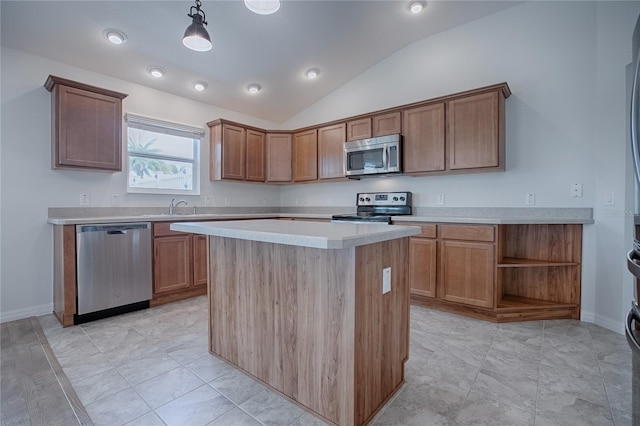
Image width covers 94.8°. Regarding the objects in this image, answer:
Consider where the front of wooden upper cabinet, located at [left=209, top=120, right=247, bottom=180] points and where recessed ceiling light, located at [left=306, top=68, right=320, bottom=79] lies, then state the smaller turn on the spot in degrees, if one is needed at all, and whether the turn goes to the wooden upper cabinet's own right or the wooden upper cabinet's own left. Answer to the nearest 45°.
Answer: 0° — it already faces it

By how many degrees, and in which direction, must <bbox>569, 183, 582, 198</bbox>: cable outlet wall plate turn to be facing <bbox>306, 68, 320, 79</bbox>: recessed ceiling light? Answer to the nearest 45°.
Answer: approximately 90° to its right

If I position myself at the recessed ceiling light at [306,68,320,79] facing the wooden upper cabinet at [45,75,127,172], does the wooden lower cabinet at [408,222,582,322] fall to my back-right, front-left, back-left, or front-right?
back-left

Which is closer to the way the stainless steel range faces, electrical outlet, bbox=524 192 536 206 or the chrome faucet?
the chrome faucet

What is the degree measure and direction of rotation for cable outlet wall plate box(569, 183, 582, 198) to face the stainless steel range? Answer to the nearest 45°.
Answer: approximately 90° to its right

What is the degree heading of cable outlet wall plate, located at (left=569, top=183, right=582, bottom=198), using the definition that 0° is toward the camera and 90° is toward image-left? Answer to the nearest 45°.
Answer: approximately 0°

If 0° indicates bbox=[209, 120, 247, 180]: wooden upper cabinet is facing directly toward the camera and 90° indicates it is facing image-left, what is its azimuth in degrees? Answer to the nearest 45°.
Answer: approximately 315°

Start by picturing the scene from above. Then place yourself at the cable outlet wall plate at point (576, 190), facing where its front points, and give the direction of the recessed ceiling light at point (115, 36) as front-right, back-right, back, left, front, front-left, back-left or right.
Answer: front-right

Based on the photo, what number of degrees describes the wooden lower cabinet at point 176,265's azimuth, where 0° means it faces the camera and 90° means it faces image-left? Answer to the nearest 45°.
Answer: approximately 315°
